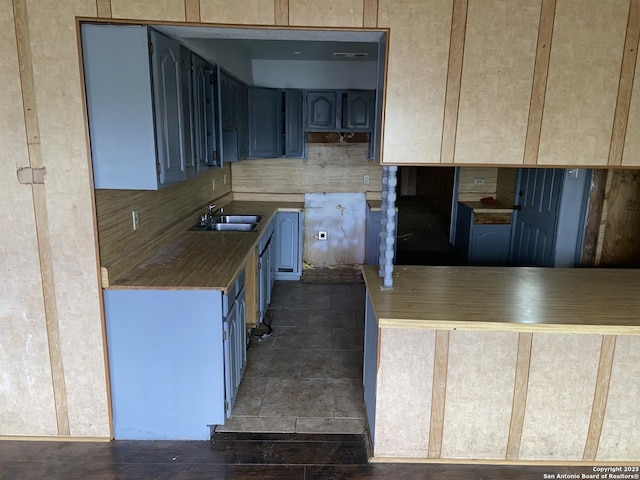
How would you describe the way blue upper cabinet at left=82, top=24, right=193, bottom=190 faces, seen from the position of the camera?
facing to the right of the viewer

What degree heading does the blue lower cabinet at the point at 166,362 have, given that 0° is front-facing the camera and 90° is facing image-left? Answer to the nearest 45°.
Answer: approximately 270°

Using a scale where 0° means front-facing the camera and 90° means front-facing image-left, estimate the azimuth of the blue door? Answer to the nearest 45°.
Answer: approximately 0°

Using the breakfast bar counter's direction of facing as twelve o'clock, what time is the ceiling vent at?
The ceiling vent is roughly at 5 o'clock from the breakfast bar counter.

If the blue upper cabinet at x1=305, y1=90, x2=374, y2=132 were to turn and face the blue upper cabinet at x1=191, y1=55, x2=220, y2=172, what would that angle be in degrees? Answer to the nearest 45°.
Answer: approximately 45° to its right

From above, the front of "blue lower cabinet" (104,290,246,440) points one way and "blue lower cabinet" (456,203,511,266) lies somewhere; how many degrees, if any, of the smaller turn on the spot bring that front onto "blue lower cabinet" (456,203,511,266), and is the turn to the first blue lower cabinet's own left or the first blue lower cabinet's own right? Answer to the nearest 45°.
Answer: approximately 45° to the first blue lower cabinet's own left

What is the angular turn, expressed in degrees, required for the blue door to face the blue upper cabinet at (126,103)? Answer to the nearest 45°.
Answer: approximately 45° to its right

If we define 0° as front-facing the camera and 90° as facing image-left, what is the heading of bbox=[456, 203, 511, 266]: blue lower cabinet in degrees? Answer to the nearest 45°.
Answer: approximately 0°

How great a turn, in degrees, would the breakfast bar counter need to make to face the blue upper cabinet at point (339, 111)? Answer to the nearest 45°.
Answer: approximately 135° to its right
